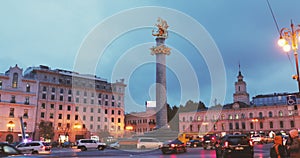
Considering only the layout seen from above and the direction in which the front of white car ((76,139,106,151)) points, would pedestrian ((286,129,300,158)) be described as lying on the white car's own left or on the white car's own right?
on the white car's own right

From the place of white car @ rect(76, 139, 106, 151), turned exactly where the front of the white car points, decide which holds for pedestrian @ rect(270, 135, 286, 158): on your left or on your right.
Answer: on your right

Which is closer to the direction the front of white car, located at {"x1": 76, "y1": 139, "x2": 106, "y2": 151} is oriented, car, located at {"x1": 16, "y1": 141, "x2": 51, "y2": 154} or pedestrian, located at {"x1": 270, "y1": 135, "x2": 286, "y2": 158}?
the pedestrian

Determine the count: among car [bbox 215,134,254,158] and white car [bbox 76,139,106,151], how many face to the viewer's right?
1

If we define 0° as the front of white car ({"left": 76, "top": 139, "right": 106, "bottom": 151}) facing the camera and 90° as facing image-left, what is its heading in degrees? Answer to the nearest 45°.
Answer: approximately 270°
